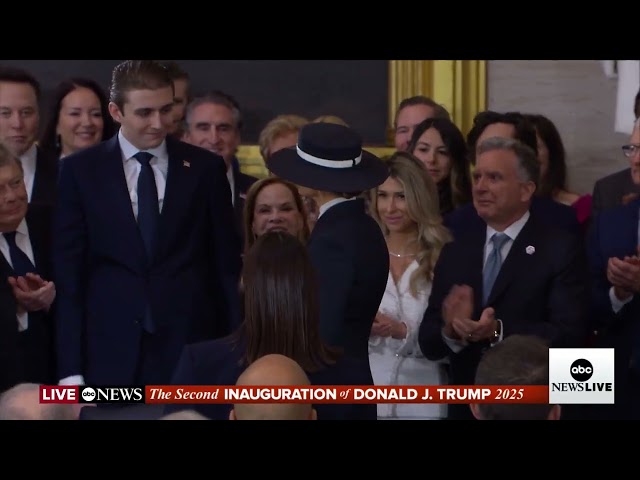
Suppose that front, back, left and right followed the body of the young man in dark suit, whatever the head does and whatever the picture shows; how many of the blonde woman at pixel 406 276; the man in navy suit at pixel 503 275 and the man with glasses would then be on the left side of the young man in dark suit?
3

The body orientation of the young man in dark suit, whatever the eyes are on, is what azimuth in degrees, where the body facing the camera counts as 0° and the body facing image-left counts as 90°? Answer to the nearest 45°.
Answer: approximately 0°

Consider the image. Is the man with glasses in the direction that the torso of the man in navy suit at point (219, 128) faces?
no

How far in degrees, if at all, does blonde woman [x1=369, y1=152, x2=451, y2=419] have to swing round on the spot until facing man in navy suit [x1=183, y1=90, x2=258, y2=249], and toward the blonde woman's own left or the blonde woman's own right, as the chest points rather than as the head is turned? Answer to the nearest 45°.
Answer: approximately 45° to the blonde woman's own right

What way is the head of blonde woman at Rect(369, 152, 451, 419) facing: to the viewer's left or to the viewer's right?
to the viewer's left

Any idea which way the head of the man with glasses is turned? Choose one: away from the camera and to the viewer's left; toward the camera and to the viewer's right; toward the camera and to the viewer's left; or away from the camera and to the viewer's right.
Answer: toward the camera and to the viewer's left

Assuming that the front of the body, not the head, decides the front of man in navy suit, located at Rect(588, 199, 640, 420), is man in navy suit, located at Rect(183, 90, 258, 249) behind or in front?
in front

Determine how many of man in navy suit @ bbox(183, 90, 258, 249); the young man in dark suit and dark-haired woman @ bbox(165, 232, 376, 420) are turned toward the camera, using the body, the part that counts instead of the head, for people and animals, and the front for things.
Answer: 2

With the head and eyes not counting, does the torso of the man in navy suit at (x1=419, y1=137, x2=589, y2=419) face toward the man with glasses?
no

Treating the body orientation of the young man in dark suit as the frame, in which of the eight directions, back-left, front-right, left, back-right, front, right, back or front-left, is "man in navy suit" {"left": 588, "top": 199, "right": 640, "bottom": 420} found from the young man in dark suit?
left

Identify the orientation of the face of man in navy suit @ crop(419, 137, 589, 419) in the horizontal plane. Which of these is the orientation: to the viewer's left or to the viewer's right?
to the viewer's left

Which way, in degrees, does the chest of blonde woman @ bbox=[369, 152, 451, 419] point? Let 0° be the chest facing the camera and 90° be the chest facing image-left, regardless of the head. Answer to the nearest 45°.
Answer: approximately 45°

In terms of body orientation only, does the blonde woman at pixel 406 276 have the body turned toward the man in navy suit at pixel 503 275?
no

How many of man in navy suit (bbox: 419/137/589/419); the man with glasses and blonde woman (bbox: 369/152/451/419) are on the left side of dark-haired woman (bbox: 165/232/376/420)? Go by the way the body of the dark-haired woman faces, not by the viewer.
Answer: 0

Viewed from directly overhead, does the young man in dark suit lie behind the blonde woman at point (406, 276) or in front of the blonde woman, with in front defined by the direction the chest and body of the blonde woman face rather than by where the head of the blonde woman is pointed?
in front

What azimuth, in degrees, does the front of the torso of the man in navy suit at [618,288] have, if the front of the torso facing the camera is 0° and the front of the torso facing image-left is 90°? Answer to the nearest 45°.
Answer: approximately 45°

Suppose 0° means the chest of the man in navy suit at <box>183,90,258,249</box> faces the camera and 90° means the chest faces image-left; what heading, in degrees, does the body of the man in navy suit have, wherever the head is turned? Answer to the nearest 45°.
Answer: approximately 0°

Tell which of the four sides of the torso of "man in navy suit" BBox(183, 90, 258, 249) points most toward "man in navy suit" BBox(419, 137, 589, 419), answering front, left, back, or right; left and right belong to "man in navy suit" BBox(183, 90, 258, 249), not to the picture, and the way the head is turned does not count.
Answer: left

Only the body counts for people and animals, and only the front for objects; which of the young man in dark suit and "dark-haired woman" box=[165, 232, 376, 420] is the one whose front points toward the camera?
the young man in dark suit

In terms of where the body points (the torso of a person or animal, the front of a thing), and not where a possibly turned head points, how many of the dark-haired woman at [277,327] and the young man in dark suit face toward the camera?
1

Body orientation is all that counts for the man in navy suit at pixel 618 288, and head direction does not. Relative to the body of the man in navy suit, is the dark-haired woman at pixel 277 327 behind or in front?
in front
